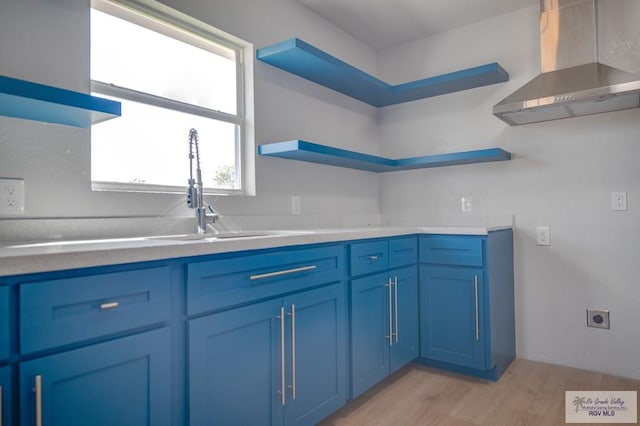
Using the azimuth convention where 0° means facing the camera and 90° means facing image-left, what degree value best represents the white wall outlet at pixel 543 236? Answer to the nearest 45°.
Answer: approximately 0°

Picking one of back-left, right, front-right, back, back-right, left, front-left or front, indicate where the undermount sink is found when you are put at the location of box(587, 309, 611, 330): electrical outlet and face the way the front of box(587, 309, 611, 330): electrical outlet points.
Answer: front-right

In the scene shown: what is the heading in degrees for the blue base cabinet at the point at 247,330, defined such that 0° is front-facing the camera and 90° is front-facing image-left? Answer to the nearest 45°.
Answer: approximately 315°

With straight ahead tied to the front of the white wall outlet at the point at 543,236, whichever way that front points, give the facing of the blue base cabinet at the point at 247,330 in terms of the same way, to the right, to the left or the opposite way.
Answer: to the left

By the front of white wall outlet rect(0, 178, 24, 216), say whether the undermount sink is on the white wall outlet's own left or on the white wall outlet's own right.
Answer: on the white wall outlet's own left

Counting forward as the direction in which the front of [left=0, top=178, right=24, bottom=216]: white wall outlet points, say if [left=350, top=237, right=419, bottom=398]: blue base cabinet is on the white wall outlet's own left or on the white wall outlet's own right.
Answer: on the white wall outlet's own left

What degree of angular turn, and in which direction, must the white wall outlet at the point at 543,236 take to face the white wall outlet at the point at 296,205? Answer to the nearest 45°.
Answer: approximately 45° to its right

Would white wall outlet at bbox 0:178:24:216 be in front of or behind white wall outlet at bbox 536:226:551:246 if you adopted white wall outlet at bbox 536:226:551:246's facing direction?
in front

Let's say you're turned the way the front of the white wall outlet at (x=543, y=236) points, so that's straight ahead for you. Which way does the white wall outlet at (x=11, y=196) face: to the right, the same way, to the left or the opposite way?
to the left

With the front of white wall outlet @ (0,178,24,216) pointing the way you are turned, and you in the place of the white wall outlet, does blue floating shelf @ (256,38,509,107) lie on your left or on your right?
on your left

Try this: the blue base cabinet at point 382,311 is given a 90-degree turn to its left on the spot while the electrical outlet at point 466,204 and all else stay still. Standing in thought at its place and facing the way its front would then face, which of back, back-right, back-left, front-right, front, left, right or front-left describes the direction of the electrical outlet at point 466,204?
front
